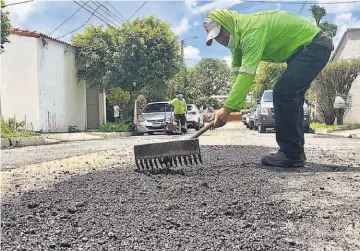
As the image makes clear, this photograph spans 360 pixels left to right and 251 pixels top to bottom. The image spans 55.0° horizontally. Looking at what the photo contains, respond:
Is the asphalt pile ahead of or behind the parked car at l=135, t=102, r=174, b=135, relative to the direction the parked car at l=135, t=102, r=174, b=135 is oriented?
ahead

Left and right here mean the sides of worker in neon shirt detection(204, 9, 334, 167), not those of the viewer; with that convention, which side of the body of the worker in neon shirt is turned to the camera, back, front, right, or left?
left

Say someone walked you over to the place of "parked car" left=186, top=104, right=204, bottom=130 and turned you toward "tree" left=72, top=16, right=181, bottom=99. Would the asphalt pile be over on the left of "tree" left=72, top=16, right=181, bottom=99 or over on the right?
left

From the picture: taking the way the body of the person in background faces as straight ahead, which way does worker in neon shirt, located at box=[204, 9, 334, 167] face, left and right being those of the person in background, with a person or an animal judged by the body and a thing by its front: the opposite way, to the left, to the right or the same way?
to the right

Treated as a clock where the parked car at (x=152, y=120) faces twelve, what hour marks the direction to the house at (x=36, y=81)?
The house is roughly at 3 o'clock from the parked car.

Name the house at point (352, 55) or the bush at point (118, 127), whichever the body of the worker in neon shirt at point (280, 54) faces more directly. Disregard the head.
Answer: the bush

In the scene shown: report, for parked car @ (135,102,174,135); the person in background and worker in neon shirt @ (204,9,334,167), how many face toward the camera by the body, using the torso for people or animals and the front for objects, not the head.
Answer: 2

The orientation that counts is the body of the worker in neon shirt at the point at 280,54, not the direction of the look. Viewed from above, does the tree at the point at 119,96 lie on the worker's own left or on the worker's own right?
on the worker's own right

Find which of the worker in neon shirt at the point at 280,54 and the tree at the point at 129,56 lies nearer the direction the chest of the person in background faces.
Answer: the worker in neon shirt
